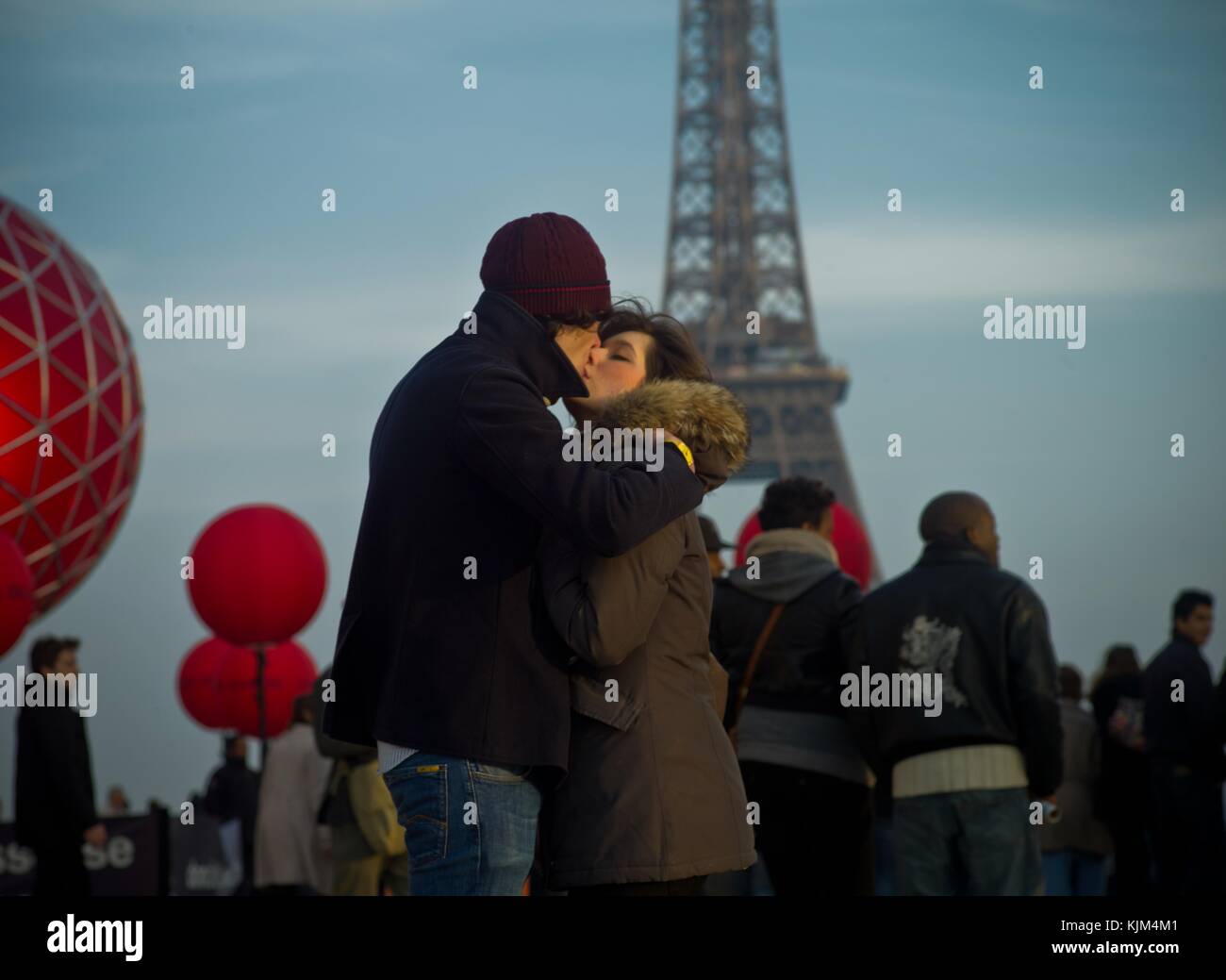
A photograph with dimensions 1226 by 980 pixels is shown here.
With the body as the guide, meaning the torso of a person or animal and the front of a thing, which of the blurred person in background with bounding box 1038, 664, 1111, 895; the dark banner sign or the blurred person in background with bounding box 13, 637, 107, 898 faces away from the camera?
the blurred person in background with bounding box 1038, 664, 1111, 895

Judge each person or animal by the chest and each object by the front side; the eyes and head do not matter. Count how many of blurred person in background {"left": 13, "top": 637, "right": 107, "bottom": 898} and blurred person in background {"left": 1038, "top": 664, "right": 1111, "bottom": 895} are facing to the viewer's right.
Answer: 1

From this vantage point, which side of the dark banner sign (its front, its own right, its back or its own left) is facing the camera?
front

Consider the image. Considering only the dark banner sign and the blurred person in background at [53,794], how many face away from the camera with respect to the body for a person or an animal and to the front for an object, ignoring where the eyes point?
0

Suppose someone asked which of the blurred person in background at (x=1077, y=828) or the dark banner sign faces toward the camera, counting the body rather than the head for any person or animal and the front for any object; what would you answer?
the dark banner sign

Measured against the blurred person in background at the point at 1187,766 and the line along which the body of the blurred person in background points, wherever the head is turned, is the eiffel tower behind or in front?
behind

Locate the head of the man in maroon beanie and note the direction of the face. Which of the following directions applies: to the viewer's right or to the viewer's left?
to the viewer's right

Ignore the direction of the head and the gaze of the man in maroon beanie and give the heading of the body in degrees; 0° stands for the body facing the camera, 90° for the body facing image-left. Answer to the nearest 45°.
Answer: approximately 225°

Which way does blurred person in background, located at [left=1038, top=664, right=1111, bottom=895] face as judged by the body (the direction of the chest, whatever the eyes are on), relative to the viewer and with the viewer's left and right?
facing away from the viewer

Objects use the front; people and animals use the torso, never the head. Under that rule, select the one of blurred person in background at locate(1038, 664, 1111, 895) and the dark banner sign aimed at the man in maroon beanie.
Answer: the dark banner sign

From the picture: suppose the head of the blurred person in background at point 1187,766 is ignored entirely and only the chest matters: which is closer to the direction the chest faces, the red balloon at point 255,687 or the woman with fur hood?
the woman with fur hood

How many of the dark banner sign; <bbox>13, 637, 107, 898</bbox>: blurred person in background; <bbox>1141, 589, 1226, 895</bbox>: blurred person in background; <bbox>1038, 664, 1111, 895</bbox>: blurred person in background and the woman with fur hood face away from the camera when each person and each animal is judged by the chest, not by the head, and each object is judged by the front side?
1

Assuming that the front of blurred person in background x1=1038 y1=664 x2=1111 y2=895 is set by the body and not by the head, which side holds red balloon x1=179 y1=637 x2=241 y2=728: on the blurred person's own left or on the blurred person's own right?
on the blurred person's own left

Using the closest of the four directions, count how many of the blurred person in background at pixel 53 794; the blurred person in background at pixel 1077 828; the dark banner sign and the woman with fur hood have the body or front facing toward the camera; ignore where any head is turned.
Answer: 1

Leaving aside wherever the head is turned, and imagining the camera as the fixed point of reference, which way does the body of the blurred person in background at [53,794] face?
to the viewer's right
